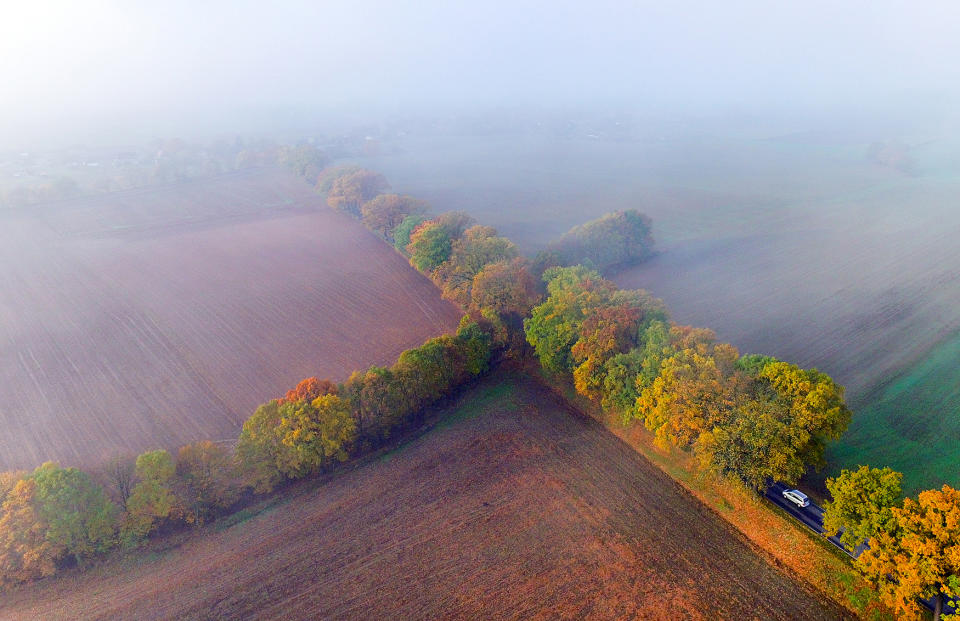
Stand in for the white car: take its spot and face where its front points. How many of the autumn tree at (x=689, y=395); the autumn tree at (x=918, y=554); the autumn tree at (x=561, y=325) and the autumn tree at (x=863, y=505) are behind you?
2

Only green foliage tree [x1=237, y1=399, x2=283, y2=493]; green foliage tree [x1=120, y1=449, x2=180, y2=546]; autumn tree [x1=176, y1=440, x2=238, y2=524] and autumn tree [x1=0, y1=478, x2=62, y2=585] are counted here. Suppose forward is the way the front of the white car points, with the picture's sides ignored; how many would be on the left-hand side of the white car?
4

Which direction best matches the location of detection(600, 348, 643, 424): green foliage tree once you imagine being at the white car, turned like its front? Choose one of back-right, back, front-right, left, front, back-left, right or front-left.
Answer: front-left

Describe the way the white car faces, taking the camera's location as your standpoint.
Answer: facing away from the viewer and to the left of the viewer

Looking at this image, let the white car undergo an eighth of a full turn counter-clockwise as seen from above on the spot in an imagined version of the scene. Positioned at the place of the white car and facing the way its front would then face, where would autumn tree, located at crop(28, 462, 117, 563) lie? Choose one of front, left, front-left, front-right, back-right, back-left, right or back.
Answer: front-left

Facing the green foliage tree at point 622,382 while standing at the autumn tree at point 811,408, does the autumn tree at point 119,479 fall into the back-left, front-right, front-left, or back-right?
front-left

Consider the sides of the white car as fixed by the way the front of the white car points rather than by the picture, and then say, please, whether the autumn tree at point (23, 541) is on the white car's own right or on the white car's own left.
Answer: on the white car's own left

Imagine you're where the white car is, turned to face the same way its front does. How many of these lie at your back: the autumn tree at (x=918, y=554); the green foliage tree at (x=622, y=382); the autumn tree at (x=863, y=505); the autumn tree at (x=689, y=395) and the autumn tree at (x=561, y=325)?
2

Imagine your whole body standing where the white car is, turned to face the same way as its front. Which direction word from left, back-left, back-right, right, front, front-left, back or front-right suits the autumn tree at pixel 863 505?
back

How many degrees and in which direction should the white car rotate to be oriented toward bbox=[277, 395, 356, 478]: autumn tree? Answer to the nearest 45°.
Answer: approximately 90° to its left

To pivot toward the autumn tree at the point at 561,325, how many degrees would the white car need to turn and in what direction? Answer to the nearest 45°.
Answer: approximately 45° to its left

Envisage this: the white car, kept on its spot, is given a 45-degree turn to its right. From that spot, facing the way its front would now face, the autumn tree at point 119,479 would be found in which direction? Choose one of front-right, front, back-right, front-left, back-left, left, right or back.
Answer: back-left

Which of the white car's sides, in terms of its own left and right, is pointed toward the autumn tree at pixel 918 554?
back
